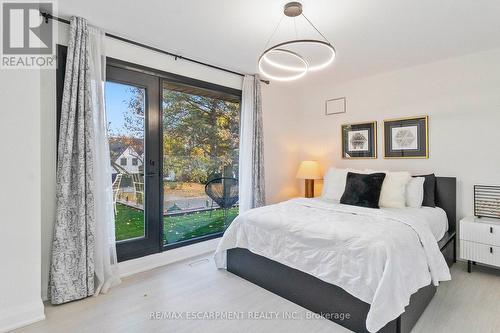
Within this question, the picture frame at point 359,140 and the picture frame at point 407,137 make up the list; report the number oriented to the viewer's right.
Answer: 0

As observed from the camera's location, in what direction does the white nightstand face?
facing the viewer and to the left of the viewer

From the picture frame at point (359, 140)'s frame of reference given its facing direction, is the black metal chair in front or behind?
in front

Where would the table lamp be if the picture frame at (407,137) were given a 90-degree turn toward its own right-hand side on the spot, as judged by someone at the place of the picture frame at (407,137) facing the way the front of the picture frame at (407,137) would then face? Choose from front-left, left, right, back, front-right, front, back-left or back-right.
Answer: front-left

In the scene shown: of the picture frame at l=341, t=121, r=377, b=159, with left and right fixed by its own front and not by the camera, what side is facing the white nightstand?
left

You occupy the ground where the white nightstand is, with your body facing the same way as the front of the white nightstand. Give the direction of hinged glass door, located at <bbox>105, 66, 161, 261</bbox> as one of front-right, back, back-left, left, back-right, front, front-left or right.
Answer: front

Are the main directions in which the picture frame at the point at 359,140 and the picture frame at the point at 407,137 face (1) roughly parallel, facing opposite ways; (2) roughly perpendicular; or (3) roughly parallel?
roughly parallel

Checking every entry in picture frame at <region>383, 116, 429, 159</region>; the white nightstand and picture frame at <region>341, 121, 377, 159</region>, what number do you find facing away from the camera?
0

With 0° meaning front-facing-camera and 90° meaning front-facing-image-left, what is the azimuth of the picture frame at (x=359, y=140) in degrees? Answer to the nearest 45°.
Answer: approximately 45°
